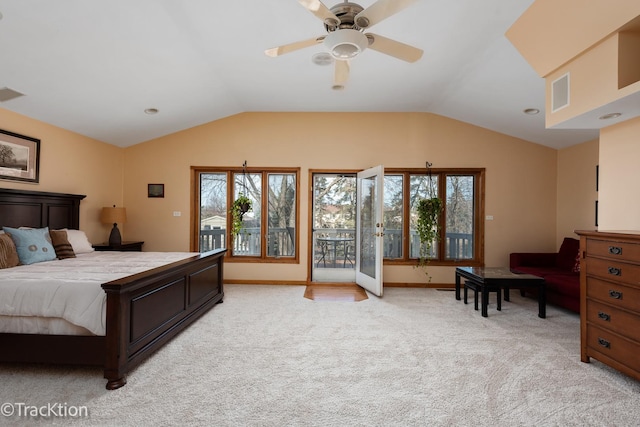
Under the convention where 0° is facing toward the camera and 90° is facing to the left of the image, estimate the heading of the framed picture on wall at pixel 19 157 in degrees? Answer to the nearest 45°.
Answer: approximately 315°

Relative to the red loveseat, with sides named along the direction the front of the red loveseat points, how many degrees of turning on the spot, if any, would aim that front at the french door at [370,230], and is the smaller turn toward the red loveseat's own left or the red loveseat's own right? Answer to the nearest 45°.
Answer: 0° — it already faces it

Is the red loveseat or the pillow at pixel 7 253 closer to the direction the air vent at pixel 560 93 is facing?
the pillow

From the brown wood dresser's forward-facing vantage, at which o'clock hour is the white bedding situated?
The white bedding is roughly at 12 o'clock from the brown wood dresser.

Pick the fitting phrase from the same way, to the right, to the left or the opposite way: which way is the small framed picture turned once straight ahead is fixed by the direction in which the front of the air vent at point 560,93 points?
to the left

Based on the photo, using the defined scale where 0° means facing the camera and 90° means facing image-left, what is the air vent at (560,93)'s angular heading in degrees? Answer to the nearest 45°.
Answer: approximately 45°

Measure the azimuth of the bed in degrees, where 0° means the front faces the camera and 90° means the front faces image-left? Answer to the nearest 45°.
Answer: approximately 315°

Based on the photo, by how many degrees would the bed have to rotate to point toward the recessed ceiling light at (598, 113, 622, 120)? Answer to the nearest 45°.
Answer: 0° — it already faces it

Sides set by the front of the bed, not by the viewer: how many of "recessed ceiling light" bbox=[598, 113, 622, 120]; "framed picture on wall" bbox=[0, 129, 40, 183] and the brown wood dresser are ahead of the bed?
2
